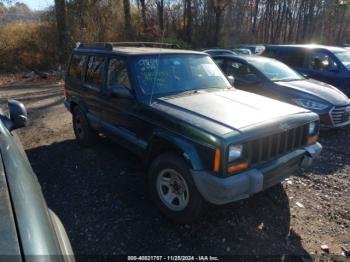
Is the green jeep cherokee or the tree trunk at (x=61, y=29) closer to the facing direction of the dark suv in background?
the green jeep cherokee

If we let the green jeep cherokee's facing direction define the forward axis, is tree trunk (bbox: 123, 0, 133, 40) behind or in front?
behind

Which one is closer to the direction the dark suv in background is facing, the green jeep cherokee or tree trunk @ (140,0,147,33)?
the green jeep cherokee

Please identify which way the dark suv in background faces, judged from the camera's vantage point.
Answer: facing the viewer and to the right of the viewer

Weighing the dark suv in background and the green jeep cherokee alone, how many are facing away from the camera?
0

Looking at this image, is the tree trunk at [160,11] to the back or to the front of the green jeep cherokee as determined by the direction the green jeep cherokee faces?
to the back

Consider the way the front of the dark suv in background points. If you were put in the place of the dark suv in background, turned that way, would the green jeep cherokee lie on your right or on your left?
on your right

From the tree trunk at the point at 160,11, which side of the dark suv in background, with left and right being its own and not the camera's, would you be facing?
back

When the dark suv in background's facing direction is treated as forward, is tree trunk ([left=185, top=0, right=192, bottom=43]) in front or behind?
behind

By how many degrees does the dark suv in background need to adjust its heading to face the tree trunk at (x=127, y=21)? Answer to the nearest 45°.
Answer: approximately 180°

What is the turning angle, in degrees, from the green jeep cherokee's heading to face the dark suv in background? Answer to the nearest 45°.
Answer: approximately 90° to its left
